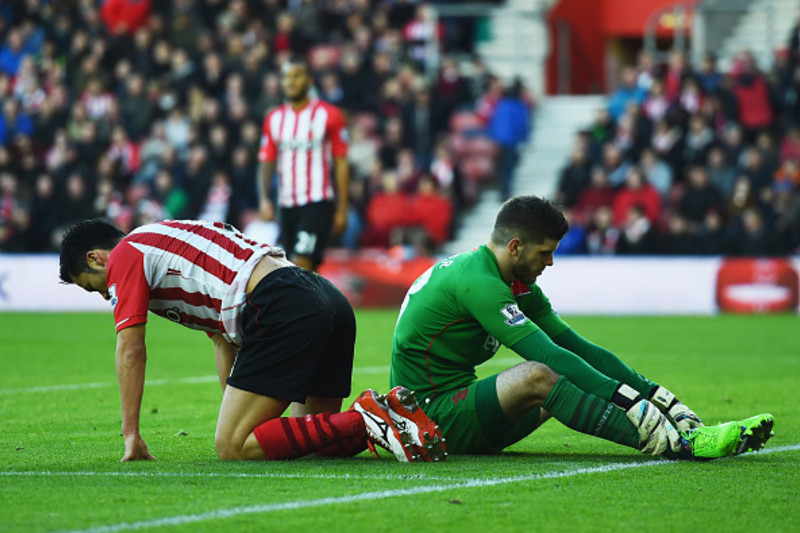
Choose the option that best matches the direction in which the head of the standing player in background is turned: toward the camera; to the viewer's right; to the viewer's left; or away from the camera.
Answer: toward the camera

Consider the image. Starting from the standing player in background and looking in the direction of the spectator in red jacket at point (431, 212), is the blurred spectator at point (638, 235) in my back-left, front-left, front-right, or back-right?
front-right

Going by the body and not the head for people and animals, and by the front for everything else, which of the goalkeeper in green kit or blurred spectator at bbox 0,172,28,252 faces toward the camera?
the blurred spectator

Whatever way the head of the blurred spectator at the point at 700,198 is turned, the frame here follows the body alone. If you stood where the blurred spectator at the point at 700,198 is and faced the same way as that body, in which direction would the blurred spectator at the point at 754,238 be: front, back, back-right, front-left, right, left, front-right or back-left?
front-left

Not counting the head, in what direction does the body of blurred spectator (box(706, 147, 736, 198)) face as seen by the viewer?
toward the camera

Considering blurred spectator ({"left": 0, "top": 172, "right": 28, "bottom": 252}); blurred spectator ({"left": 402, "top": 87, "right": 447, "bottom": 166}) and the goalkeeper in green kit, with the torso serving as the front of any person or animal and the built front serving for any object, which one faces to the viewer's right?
the goalkeeper in green kit

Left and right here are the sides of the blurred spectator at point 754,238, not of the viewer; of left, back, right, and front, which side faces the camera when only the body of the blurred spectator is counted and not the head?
front

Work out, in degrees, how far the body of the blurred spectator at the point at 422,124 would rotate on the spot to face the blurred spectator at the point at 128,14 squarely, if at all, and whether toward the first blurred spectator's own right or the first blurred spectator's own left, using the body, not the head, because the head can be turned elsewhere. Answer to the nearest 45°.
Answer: approximately 135° to the first blurred spectator's own right

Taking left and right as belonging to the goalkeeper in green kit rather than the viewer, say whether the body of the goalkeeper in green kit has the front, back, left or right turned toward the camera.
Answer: right

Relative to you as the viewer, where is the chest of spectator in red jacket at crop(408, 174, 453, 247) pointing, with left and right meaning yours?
facing the viewer

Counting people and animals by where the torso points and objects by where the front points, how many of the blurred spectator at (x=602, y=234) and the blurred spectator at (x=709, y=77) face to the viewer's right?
0

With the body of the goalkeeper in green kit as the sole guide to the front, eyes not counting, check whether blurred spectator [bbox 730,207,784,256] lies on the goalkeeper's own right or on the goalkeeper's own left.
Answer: on the goalkeeper's own left

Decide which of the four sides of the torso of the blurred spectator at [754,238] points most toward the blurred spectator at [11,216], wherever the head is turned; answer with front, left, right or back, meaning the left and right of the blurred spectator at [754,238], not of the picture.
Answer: right

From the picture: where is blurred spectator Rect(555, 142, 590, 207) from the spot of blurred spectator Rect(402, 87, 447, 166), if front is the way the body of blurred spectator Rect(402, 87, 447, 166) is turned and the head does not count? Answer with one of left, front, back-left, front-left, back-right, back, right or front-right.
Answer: front-left

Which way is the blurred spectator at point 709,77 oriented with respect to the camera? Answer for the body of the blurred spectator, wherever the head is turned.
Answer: toward the camera

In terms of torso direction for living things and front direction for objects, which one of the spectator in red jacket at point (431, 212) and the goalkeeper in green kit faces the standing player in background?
the spectator in red jacket

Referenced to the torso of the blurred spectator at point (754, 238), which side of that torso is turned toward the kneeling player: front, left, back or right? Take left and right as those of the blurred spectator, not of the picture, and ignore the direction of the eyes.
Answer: front

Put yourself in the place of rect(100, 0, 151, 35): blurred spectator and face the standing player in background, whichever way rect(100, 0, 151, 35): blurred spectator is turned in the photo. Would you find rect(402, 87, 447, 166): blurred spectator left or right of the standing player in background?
left
